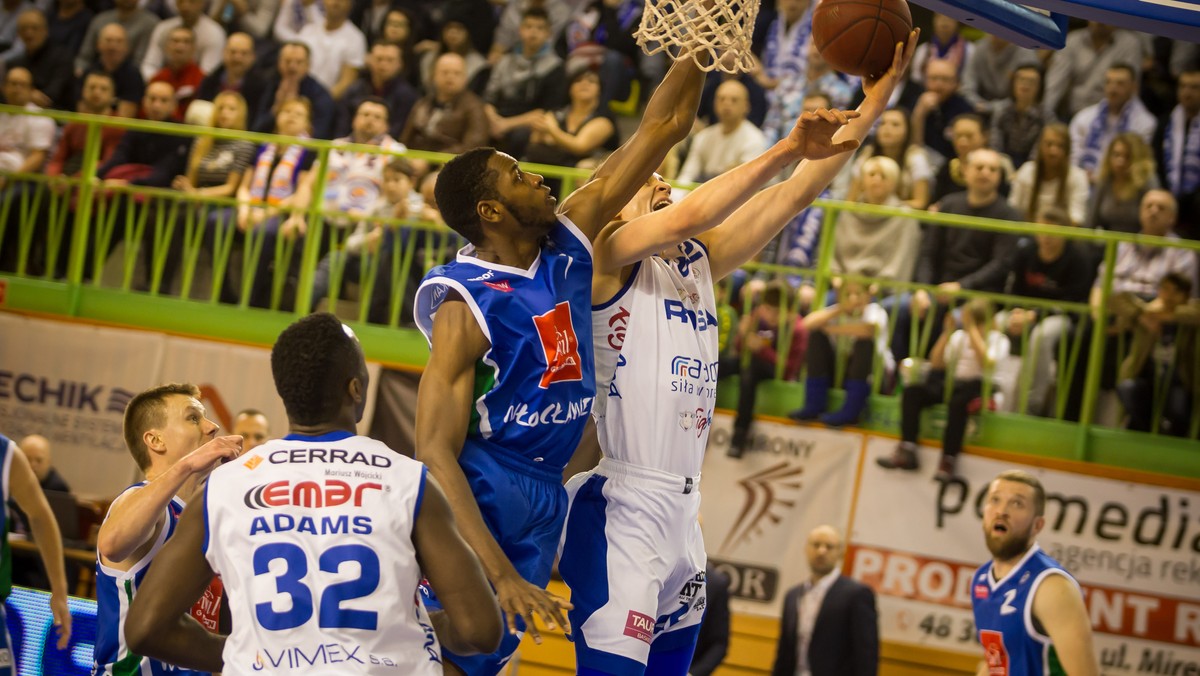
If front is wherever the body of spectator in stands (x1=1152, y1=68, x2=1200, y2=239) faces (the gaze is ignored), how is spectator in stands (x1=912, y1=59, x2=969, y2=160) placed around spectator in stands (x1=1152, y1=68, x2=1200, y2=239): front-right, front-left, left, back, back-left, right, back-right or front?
right

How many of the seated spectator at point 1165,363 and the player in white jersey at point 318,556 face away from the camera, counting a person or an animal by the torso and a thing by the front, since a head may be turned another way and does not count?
1

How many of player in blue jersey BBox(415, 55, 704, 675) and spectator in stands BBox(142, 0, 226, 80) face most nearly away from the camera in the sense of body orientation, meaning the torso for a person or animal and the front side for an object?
0

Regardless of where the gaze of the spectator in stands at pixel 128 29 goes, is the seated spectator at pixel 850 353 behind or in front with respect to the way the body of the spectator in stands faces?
in front

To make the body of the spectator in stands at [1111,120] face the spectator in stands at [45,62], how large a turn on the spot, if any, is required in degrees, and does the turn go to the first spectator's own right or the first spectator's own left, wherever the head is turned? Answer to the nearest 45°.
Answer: approximately 45° to the first spectator's own right

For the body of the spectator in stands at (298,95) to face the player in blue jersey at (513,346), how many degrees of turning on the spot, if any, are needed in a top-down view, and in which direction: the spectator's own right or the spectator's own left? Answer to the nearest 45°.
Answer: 0° — they already face them

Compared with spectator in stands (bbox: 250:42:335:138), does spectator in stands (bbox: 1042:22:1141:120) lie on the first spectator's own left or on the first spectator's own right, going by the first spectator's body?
on the first spectator's own left

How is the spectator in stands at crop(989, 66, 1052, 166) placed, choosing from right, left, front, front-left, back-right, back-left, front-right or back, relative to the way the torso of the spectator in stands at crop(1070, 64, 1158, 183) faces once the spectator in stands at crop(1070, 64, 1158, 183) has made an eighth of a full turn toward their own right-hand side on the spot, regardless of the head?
front

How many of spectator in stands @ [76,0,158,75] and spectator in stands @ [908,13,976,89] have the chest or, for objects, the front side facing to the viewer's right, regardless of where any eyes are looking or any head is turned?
0

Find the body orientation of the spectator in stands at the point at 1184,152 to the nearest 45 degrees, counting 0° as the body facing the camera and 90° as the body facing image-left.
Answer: approximately 0°

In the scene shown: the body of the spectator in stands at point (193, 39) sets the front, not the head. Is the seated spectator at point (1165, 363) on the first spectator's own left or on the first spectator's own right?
on the first spectator's own left

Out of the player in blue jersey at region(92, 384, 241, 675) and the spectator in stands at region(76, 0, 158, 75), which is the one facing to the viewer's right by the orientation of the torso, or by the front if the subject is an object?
the player in blue jersey

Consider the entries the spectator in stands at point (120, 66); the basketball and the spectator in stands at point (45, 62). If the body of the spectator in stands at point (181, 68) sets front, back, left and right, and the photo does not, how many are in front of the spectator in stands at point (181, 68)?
1

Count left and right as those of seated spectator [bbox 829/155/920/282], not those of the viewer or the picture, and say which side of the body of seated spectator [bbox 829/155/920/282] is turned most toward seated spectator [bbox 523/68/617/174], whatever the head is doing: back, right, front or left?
right
